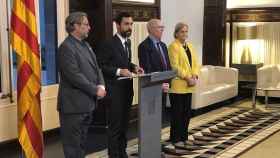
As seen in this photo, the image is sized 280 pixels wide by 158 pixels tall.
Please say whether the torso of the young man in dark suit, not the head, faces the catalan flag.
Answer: no

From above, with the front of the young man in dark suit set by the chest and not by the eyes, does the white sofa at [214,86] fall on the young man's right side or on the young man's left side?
on the young man's left side

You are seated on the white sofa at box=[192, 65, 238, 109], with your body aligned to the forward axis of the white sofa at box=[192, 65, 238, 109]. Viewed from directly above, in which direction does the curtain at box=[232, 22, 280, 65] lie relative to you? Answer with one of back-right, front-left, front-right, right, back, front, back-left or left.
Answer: left

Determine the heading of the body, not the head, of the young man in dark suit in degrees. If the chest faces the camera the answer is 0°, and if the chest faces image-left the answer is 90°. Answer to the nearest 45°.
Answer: approximately 315°

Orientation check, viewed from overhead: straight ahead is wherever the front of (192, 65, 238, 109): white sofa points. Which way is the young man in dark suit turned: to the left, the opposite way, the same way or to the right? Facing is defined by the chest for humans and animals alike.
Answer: the same way

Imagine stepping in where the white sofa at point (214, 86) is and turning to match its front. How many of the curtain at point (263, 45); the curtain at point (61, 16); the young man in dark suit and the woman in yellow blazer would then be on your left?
1

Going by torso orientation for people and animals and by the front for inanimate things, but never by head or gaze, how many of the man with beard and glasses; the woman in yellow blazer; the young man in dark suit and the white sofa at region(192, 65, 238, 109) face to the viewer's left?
0

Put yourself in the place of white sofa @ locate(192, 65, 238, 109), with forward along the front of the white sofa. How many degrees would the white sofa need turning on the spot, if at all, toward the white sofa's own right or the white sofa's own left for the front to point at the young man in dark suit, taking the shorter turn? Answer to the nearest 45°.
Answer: approximately 45° to the white sofa's own right

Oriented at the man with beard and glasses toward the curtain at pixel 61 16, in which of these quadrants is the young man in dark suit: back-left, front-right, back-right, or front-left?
front-right

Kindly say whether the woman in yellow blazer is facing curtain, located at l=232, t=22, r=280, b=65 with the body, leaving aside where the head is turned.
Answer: no

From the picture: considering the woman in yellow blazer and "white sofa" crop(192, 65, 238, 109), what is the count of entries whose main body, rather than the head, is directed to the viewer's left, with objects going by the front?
0

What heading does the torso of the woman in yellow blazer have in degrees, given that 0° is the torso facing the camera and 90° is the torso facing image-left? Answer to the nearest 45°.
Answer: approximately 315°

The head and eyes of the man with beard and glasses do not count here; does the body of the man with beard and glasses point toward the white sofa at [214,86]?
no

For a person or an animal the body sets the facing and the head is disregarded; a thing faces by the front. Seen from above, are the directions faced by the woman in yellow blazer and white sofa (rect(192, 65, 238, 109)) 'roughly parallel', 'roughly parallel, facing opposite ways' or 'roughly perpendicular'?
roughly parallel
